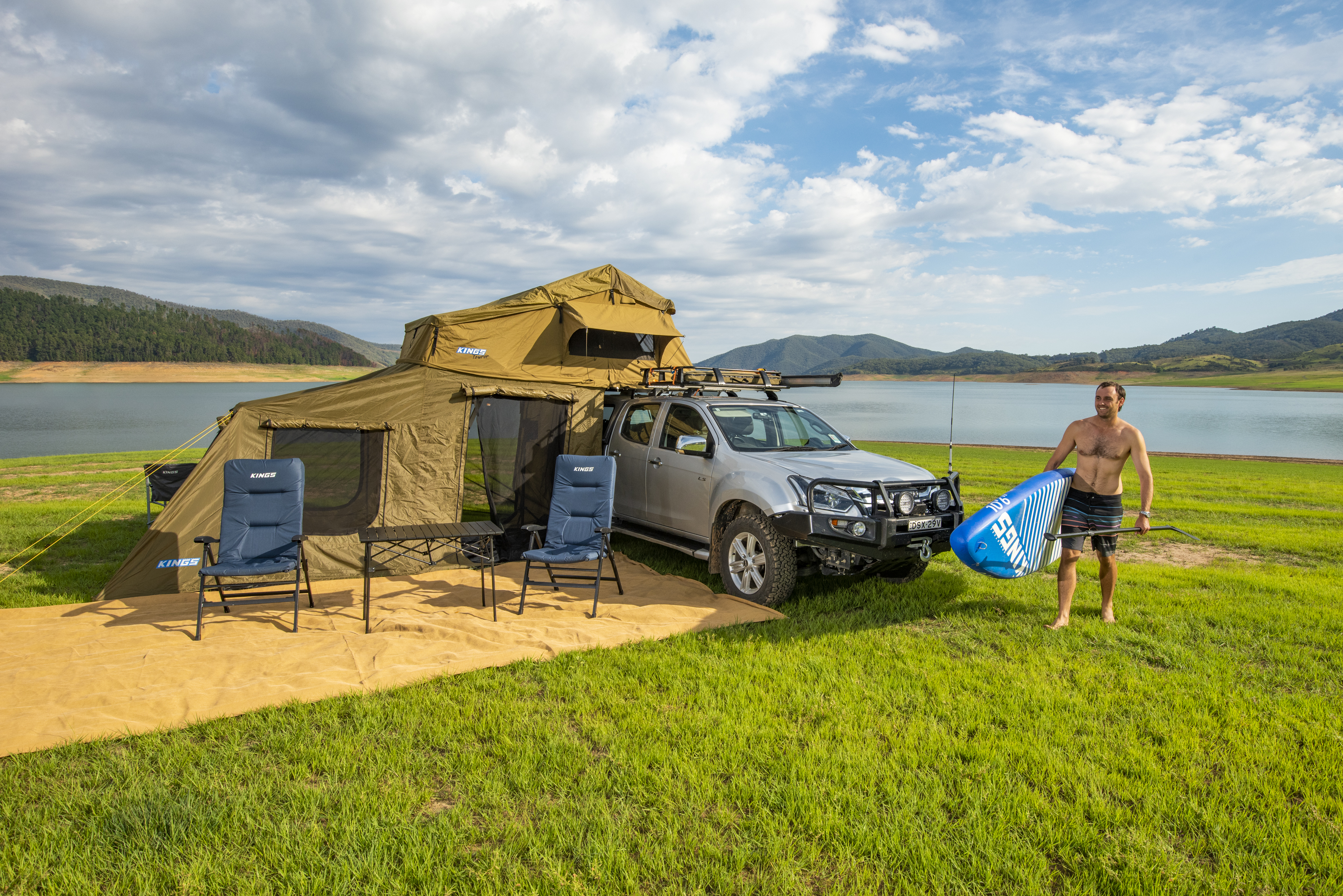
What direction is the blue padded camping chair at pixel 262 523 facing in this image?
toward the camera

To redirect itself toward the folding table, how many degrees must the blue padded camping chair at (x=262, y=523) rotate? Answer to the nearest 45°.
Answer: approximately 90° to its left

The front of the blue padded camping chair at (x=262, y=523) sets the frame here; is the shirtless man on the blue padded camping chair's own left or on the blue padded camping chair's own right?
on the blue padded camping chair's own left

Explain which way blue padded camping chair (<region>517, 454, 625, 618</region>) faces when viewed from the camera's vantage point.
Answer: facing the viewer and to the left of the viewer

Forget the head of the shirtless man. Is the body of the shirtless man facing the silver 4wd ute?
no

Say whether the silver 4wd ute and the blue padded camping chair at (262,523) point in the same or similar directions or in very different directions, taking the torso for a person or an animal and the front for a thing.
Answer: same or similar directions

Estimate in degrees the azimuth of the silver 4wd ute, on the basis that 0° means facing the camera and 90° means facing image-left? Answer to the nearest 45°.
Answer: approximately 315°

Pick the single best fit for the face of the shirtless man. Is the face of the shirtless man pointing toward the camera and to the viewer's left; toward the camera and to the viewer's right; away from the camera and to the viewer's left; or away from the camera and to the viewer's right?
toward the camera and to the viewer's left

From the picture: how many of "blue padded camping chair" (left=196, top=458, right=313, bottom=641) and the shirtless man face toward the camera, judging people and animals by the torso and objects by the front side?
2

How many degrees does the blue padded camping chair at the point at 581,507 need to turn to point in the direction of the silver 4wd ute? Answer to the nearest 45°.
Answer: approximately 135° to its left

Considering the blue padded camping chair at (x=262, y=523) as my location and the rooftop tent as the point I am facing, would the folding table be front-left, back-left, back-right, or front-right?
front-right

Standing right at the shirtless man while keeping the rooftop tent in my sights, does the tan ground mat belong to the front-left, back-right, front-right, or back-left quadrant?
front-left

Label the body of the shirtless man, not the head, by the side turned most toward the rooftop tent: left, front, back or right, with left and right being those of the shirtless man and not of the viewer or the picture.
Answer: right

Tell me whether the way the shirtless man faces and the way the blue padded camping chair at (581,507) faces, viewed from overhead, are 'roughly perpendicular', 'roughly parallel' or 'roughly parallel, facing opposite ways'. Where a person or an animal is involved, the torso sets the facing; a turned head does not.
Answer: roughly parallel
